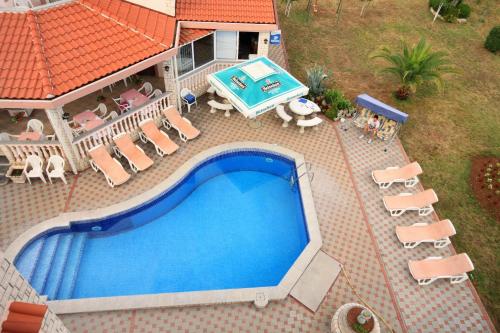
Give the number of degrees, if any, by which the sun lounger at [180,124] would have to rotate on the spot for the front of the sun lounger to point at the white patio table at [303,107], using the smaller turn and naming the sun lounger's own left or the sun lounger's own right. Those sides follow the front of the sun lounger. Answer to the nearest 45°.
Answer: approximately 45° to the sun lounger's own left

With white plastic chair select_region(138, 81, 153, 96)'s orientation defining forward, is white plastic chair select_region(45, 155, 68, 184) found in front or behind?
in front

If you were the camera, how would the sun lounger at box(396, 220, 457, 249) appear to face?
facing to the left of the viewer

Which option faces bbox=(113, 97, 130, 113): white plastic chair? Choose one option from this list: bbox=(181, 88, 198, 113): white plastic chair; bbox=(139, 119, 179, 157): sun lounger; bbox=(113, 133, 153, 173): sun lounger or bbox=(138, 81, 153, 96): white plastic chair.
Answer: bbox=(138, 81, 153, 96): white plastic chair

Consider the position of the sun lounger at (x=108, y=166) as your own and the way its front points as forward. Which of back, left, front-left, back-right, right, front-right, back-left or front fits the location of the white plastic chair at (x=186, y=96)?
left

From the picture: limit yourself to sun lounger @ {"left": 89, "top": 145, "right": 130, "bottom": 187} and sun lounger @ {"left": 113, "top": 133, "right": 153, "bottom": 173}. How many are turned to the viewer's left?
0

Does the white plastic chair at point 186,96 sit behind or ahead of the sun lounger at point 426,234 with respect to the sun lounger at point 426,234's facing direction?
ahead

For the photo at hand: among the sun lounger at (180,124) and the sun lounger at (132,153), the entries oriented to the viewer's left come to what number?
0

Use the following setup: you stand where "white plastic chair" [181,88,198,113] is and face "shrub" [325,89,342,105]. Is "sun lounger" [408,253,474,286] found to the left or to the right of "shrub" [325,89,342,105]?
right

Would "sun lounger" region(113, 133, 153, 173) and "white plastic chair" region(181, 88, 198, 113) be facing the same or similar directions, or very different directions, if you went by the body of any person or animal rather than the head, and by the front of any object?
same or similar directions

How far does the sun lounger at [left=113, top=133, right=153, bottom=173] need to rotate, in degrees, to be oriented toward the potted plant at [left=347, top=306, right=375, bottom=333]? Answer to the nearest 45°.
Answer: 0° — it already faces it

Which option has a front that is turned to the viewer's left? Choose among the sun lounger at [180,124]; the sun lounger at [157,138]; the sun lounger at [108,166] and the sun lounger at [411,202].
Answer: the sun lounger at [411,202]

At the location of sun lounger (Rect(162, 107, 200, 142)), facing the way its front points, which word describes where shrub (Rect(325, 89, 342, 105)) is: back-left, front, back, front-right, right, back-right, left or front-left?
front-left

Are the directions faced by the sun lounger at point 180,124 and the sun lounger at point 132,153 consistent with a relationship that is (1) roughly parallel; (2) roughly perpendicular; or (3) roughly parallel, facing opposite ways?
roughly parallel

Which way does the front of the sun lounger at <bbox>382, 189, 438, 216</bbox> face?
to the viewer's left

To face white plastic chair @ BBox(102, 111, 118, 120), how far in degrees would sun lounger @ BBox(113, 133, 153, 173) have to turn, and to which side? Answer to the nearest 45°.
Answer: approximately 135° to its left

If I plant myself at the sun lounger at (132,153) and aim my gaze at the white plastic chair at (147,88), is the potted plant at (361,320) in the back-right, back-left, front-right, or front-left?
back-right

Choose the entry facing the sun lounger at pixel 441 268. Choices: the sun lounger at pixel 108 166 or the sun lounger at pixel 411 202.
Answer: the sun lounger at pixel 108 166
